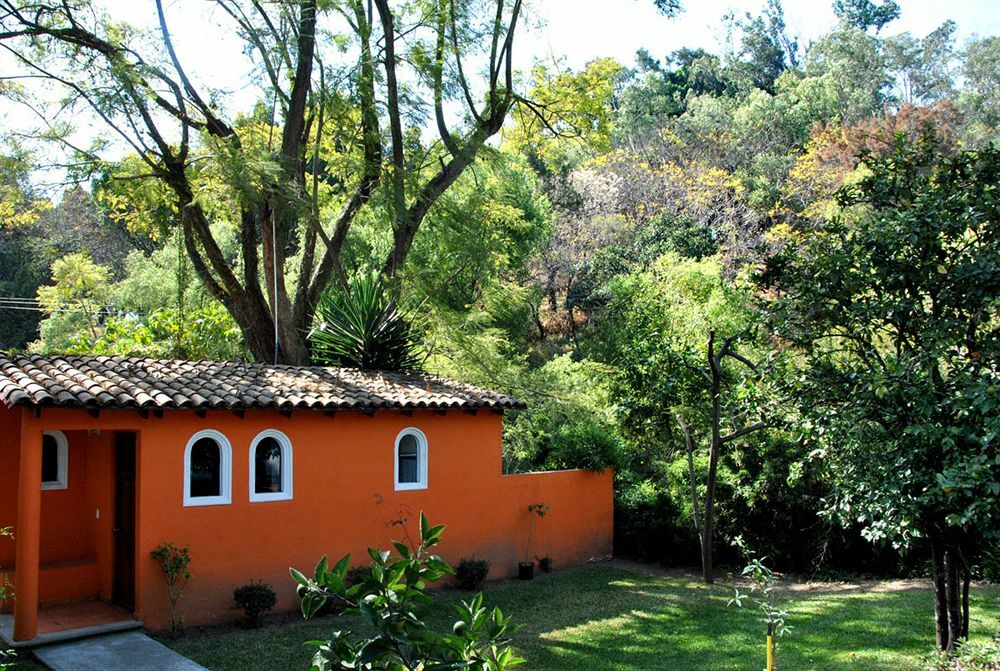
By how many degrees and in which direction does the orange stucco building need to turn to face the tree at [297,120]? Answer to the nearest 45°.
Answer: approximately 135° to its left

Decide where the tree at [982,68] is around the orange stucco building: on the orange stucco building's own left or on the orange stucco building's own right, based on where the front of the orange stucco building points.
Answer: on the orange stucco building's own left

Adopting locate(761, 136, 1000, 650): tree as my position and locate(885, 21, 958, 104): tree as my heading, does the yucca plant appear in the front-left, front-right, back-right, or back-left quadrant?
front-left

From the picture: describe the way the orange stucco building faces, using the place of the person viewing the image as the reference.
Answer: facing the viewer and to the right of the viewer

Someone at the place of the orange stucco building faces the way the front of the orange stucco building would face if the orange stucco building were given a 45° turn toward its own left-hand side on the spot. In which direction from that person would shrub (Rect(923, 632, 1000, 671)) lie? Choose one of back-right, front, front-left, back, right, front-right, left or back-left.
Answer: front-right

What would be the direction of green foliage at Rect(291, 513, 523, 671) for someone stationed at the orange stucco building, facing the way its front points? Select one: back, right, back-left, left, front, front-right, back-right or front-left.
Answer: front-right

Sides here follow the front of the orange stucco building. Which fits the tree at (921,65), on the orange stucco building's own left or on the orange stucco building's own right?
on the orange stucco building's own left

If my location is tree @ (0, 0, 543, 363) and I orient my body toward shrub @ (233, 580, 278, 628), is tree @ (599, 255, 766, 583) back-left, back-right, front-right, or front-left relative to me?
front-left
